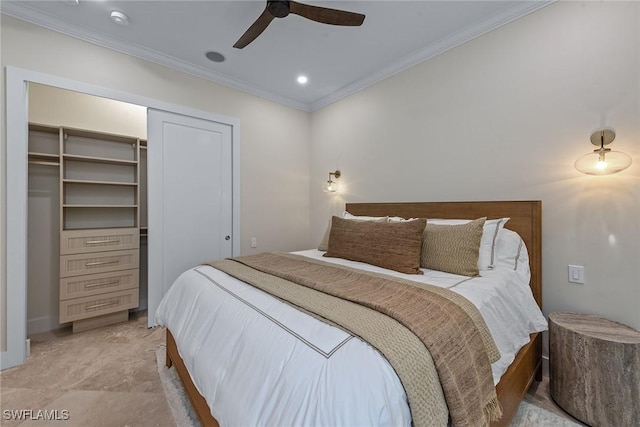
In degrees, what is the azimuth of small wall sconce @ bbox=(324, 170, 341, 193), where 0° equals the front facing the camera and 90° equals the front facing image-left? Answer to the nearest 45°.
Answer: approximately 45°

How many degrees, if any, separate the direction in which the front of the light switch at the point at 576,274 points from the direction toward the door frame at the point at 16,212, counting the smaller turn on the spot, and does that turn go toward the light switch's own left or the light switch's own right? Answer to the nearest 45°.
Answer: approximately 45° to the light switch's own right

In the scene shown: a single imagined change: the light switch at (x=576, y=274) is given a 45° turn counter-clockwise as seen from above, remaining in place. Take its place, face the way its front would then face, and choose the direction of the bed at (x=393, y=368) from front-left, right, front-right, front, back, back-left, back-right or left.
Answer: right

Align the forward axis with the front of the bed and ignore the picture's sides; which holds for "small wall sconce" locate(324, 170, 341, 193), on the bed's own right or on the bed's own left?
on the bed's own right

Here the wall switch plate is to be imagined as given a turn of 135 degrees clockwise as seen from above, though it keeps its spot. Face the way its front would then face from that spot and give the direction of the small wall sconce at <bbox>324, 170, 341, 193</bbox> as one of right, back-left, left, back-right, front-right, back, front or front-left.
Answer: front-left

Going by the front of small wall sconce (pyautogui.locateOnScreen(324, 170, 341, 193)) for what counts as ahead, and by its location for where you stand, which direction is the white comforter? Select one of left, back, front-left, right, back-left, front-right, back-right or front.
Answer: front-left

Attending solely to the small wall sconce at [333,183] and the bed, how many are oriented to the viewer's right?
0

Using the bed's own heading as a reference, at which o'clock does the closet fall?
The closet is roughly at 2 o'clock from the bed.

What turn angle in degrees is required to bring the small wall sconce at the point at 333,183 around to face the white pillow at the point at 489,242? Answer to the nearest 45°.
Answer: approximately 90° to its left
